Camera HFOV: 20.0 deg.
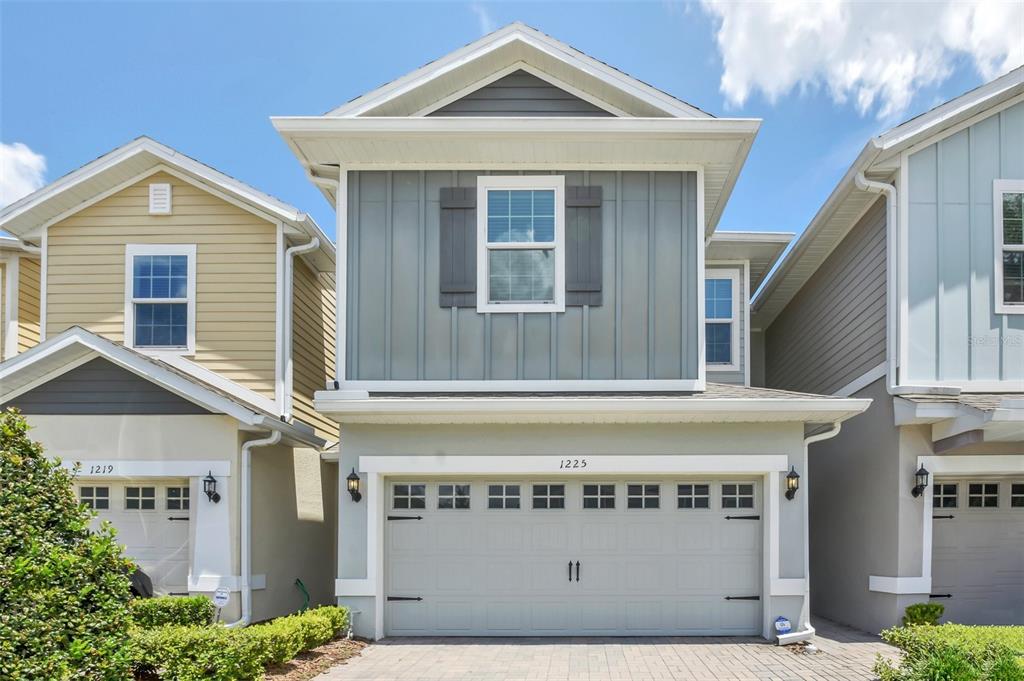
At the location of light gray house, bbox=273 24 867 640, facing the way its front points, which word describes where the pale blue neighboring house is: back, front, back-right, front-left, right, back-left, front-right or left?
left

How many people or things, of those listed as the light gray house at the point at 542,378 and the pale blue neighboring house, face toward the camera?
2

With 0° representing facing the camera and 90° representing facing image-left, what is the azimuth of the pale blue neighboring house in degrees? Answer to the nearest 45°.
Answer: approximately 0°

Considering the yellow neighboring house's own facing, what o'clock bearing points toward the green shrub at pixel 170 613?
The green shrub is roughly at 12 o'clock from the yellow neighboring house.

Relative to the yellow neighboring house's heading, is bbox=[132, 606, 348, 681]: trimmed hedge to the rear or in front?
in front

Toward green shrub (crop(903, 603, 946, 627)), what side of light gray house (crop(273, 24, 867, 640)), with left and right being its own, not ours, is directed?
left

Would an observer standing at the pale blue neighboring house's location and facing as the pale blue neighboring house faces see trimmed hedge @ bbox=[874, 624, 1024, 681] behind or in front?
in front

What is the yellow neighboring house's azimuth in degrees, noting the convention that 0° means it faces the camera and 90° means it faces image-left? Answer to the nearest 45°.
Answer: approximately 0°
